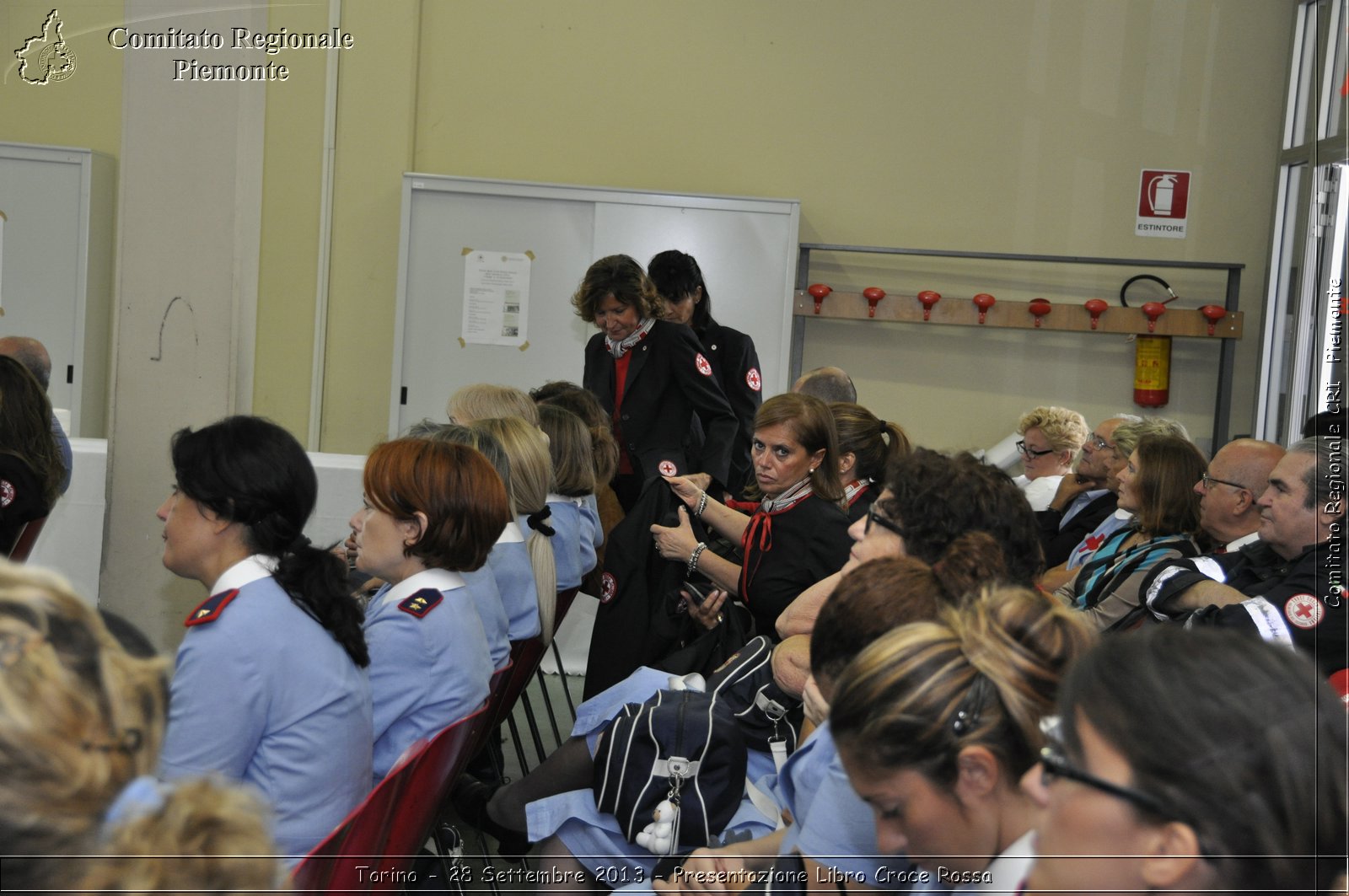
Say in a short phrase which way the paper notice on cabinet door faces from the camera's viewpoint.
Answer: facing the viewer

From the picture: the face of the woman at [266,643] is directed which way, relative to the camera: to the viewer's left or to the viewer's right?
to the viewer's left

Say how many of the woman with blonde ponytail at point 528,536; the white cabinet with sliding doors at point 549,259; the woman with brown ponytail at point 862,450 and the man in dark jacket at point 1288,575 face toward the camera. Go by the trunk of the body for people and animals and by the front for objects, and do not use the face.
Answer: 1

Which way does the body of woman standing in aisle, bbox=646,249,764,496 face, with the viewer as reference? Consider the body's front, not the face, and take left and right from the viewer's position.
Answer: facing the viewer and to the left of the viewer

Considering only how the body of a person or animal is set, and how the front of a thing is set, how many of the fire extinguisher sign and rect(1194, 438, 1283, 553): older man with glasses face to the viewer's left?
1

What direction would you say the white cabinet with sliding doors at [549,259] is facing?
toward the camera

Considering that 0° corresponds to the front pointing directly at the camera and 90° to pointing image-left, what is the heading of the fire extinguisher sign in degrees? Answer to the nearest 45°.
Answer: approximately 0°

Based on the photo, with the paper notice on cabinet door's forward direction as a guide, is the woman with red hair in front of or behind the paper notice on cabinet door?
in front

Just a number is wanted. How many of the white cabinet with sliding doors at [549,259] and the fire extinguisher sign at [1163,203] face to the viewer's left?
0

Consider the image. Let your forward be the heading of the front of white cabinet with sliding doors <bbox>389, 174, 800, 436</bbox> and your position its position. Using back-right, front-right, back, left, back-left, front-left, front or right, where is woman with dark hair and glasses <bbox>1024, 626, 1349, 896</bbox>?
front

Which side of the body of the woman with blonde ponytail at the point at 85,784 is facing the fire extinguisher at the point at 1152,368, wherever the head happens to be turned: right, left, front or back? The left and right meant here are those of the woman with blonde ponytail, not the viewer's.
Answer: right

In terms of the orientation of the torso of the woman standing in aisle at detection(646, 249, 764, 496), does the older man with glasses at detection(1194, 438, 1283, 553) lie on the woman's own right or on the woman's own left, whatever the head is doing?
on the woman's own left

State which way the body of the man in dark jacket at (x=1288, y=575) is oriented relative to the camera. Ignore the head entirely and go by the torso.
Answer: to the viewer's left

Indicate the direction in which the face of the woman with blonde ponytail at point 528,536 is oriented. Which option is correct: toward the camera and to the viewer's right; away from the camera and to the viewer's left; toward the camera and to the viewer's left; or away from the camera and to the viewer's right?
away from the camera and to the viewer's left

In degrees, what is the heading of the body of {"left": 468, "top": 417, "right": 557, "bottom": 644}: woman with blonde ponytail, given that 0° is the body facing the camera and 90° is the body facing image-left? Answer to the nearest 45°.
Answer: approximately 90°
